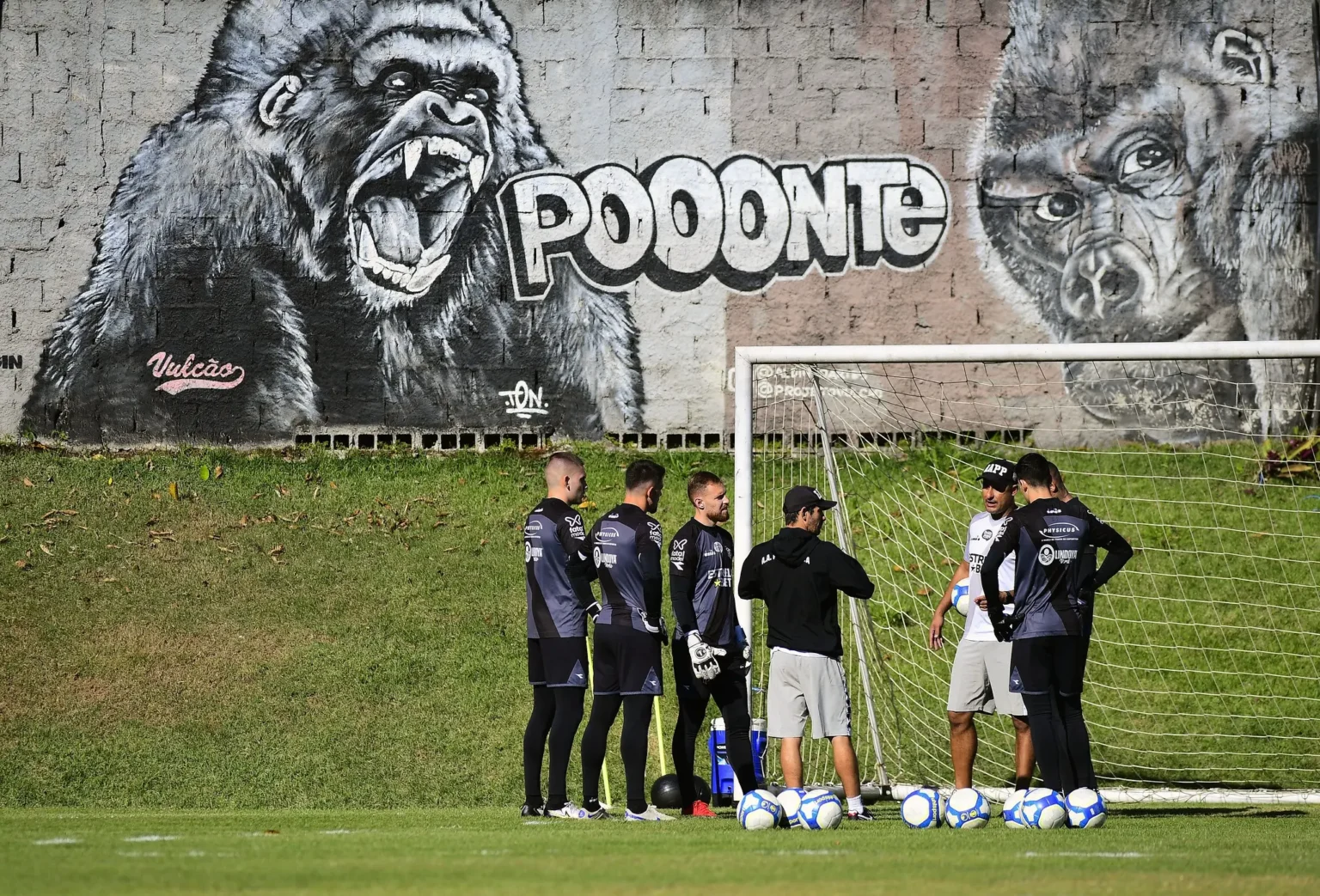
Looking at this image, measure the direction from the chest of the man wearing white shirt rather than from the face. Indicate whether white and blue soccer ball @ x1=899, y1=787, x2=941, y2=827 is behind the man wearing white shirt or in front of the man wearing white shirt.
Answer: in front

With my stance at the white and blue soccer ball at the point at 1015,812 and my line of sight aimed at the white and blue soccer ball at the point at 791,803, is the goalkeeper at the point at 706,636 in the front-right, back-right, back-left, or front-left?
front-right

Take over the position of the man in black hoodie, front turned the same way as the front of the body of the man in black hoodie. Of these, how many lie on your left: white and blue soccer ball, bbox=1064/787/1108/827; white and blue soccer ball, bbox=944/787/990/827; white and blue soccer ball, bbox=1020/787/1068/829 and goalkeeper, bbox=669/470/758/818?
1

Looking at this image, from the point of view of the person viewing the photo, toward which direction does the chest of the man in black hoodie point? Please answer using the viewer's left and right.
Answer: facing away from the viewer and to the right of the viewer

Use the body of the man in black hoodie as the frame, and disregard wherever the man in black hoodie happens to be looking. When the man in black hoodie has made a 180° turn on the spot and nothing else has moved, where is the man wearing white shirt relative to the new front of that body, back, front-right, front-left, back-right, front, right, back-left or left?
back

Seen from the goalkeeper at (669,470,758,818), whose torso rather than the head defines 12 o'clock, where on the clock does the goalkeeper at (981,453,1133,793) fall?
the goalkeeper at (981,453,1133,793) is roughly at 11 o'clock from the goalkeeper at (669,470,758,818).

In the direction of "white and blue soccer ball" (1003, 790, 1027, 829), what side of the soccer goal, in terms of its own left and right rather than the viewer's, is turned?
front

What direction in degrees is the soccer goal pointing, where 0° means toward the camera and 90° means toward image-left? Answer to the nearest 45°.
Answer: approximately 0°

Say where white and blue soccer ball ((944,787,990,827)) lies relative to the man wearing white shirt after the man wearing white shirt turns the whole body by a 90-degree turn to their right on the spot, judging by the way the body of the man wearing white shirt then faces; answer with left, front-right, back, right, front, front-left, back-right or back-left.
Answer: left

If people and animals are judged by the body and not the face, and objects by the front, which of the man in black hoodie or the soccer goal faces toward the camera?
the soccer goal

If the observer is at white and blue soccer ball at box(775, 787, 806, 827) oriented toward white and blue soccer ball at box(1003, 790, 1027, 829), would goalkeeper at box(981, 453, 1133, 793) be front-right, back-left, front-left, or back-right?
front-left

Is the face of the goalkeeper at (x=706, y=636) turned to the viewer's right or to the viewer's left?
to the viewer's right

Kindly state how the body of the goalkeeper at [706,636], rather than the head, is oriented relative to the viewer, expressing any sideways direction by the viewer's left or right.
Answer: facing the viewer and to the right of the viewer

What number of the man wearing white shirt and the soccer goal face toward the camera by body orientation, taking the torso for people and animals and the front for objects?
2

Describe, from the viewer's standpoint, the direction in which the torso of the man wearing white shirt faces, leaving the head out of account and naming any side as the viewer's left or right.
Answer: facing the viewer
